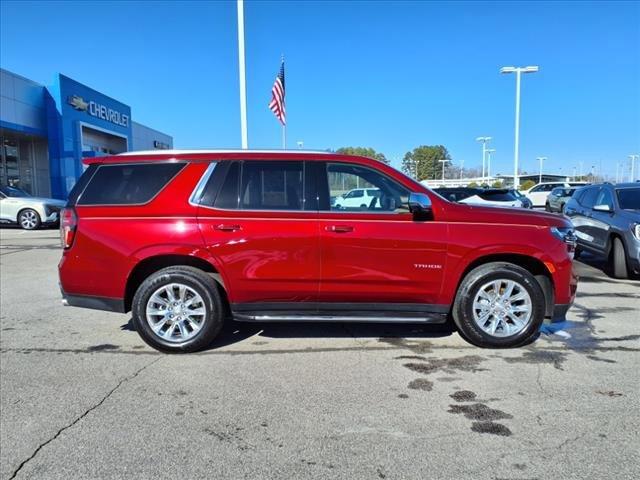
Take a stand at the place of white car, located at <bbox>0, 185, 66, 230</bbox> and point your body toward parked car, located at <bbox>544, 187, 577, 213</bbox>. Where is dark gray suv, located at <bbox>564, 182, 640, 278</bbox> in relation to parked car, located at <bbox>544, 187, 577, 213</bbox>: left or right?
right

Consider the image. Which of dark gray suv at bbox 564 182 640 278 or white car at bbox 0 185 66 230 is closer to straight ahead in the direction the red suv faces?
the dark gray suv

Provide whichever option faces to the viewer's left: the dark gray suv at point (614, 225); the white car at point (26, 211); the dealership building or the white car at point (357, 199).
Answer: the white car at point (357, 199)

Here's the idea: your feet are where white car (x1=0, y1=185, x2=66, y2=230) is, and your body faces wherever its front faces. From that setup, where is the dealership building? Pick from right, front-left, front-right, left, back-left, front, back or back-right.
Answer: back-left

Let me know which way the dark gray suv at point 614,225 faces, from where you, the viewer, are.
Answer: facing the viewer and to the right of the viewer

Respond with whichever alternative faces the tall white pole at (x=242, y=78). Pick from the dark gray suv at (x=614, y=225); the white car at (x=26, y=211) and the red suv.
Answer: the white car

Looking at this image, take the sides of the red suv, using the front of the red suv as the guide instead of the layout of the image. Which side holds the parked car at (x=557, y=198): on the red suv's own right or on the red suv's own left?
on the red suv's own left

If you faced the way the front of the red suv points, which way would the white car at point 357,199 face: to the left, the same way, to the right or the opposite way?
the opposite way

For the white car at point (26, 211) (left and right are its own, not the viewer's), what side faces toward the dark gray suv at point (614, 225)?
front

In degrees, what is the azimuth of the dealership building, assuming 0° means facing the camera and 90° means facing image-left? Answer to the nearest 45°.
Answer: approximately 315°

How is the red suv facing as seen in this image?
to the viewer's right

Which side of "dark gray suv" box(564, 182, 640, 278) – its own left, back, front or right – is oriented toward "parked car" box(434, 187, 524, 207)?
back

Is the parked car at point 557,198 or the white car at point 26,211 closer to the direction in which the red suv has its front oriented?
the parked car

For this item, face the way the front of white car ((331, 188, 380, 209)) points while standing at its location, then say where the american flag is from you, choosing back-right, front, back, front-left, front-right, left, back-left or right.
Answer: right
